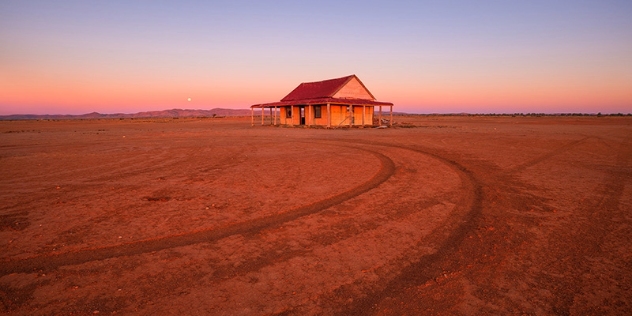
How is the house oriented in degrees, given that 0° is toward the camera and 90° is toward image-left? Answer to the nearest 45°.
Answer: approximately 45°
